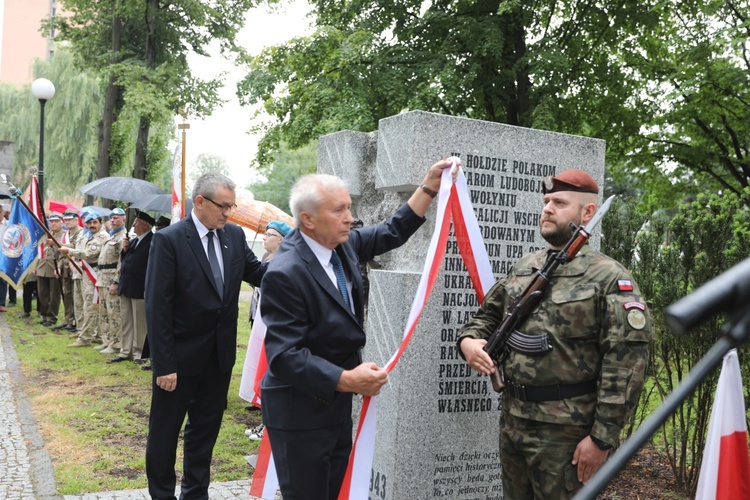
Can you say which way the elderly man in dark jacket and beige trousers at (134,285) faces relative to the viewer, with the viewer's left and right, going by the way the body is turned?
facing to the left of the viewer

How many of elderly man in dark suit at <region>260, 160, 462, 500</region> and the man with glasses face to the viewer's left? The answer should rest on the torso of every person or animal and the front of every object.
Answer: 0

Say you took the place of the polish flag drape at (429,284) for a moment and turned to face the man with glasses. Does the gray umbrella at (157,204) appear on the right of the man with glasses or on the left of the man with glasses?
right

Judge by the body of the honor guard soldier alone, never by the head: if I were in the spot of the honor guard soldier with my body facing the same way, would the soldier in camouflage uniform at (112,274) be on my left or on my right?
on my right

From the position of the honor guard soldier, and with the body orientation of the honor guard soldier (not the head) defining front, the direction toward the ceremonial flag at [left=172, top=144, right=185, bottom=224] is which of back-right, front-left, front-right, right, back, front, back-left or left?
right

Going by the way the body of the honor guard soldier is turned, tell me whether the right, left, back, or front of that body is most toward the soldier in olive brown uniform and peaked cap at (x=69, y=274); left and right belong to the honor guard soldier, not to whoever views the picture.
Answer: right

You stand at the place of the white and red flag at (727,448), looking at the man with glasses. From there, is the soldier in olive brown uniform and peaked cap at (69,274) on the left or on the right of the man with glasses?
right

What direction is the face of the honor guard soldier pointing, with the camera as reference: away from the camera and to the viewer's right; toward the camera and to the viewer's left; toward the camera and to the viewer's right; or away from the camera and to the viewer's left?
toward the camera and to the viewer's left

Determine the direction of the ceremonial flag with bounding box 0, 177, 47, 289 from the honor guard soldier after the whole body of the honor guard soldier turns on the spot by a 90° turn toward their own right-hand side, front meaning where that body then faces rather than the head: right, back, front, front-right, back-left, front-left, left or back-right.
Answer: front

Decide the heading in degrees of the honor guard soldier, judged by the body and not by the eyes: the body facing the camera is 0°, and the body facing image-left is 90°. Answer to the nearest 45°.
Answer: approximately 45°

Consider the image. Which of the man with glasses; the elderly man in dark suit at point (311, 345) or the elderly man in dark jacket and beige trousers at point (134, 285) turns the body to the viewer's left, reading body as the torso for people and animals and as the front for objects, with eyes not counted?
the elderly man in dark jacket and beige trousers at point (134, 285)

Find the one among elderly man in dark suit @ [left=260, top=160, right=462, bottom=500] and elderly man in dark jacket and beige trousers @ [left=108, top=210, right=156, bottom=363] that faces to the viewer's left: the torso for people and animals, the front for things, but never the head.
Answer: elderly man in dark jacket and beige trousers @ [left=108, top=210, right=156, bottom=363]

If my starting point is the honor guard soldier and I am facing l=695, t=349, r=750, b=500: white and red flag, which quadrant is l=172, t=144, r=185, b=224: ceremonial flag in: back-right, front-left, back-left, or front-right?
back-left

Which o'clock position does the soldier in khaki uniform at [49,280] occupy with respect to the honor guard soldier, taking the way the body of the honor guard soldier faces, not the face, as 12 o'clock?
The soldier in khaki uniform is roughly at 3 o'clock from the honor guard soldier.

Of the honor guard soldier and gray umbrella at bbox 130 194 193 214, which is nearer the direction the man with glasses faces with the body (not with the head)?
the honor guard soldier

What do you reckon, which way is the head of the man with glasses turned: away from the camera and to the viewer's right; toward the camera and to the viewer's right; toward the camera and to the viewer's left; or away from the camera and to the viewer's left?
toward the camera and to the viewer's right

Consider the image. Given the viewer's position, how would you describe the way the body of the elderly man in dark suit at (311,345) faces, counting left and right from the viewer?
facing the viewer and to the right of the viewer
